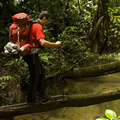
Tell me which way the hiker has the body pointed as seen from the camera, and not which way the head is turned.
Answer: to the viewer's right

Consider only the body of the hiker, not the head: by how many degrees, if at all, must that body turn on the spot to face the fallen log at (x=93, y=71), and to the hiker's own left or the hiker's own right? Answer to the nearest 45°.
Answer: approximately 45° to the hiker's own left
